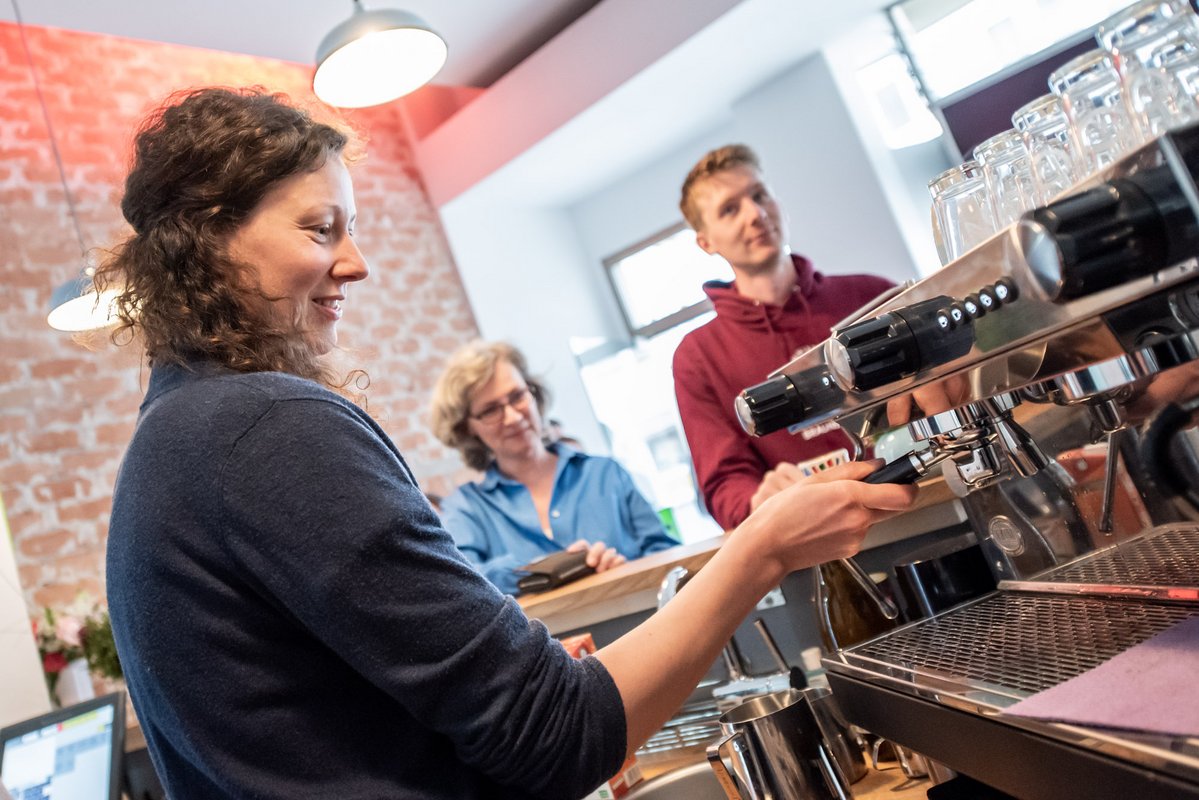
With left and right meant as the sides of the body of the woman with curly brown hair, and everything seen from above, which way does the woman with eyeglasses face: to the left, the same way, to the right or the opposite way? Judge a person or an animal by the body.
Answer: to the right

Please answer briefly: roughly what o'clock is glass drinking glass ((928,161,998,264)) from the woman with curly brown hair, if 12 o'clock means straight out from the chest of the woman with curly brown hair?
The glass drinking glass is roughly at 12 o'clock from the woman with curly brown hair.

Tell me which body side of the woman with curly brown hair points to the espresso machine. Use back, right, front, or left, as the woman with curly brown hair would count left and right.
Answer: front

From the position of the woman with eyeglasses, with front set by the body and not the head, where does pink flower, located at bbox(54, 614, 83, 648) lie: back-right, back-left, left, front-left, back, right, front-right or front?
right

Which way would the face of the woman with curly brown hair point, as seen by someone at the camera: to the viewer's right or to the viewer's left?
to the viewer's right

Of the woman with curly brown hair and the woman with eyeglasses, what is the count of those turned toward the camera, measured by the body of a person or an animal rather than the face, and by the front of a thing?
1

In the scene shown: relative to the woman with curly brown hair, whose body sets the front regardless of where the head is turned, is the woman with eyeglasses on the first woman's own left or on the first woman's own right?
on the first woman's own left

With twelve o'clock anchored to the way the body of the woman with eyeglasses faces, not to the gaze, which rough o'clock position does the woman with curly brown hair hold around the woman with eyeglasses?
The woman with curly brown hair is roughly at 12 o'clock from the woman with eyeglasses.

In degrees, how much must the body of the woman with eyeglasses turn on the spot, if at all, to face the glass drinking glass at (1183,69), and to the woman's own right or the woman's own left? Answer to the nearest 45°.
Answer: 0° — they already face it

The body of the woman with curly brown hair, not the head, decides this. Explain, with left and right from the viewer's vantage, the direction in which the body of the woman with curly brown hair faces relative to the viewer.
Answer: facing to the right of the viewer

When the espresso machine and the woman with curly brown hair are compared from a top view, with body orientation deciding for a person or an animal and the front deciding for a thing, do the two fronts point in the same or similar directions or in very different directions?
very different directions

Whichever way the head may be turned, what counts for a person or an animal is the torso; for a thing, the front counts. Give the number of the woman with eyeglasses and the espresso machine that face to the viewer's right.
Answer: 0
